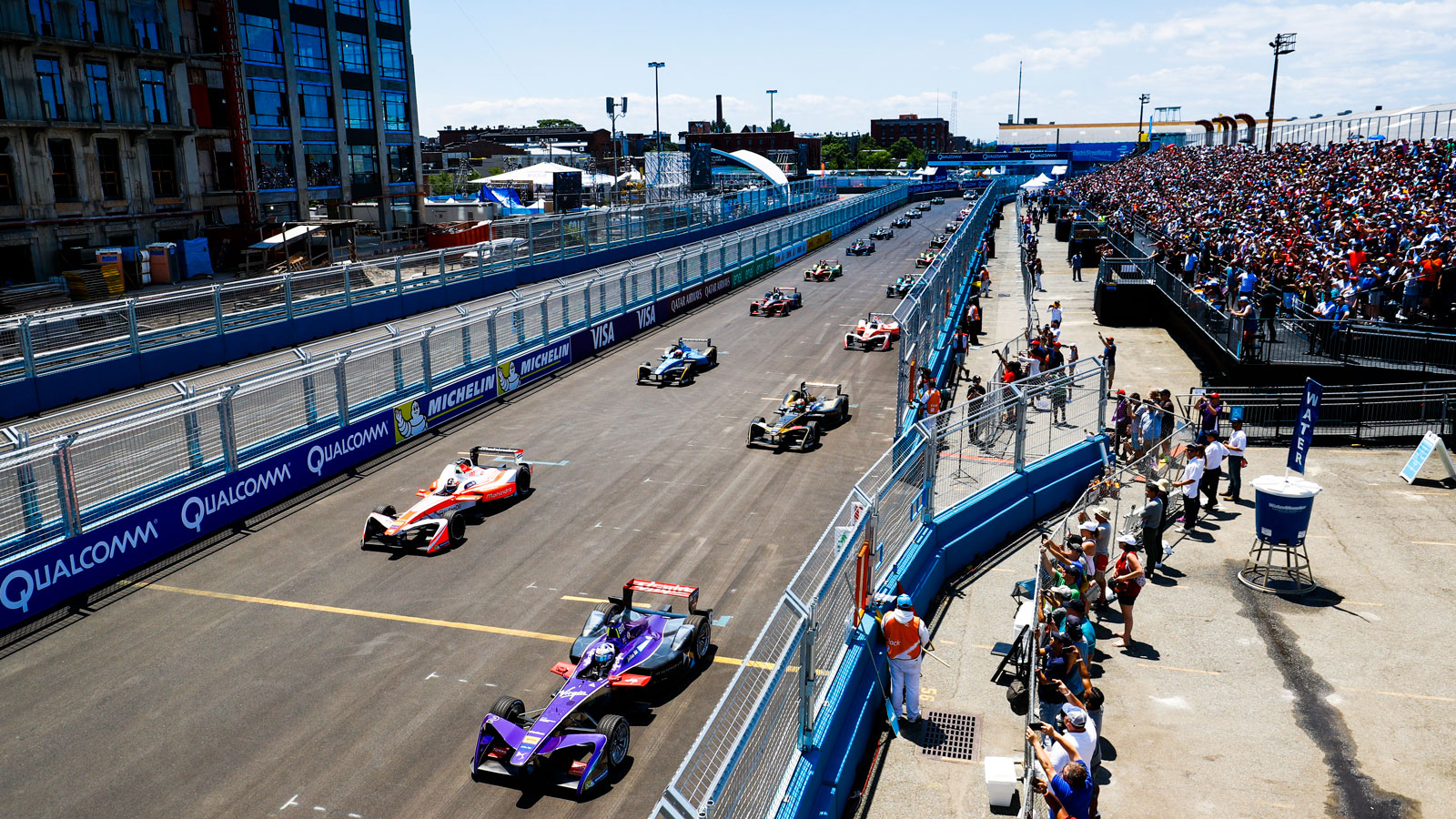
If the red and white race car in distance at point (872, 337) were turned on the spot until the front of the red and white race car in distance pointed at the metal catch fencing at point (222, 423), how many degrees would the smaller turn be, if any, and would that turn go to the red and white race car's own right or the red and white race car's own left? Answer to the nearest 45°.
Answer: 0° — it already faces it

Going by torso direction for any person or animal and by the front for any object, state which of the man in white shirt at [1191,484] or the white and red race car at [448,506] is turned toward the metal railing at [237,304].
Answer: the man in white shirt

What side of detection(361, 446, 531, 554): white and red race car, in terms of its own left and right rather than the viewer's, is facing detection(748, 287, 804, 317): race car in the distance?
back

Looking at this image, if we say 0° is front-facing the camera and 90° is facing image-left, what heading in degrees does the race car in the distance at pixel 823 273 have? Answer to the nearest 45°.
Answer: approximately 45°

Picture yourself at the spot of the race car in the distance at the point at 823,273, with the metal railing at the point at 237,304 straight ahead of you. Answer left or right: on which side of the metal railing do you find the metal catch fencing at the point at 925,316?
left

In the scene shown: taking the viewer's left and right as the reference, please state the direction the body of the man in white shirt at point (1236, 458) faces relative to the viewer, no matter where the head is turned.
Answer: facing to the left of the viewer

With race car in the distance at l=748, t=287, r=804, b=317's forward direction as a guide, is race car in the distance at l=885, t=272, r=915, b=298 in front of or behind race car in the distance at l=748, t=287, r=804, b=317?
behind

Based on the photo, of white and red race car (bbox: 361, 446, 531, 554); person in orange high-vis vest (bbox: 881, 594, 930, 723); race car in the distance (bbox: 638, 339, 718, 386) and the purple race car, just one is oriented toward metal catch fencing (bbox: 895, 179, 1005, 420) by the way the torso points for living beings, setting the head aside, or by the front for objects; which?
the person in orange high-vis vest

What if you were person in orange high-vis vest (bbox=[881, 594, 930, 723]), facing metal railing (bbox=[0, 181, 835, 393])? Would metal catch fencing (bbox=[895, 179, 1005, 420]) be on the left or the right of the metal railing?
right

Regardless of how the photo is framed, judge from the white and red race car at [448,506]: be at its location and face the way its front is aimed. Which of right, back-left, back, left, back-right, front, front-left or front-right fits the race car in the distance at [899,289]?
back

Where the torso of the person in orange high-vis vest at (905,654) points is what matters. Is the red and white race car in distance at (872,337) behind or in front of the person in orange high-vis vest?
in front

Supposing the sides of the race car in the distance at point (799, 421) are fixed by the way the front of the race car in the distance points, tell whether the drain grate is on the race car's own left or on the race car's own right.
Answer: on the race car's own left

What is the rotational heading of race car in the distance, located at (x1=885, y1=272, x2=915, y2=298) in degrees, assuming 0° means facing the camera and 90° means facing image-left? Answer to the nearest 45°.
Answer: approximately 45°

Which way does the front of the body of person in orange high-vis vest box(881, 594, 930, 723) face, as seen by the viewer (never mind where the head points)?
away from the camera

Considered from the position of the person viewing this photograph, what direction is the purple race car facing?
facing the viewer and to the left of the viewer
